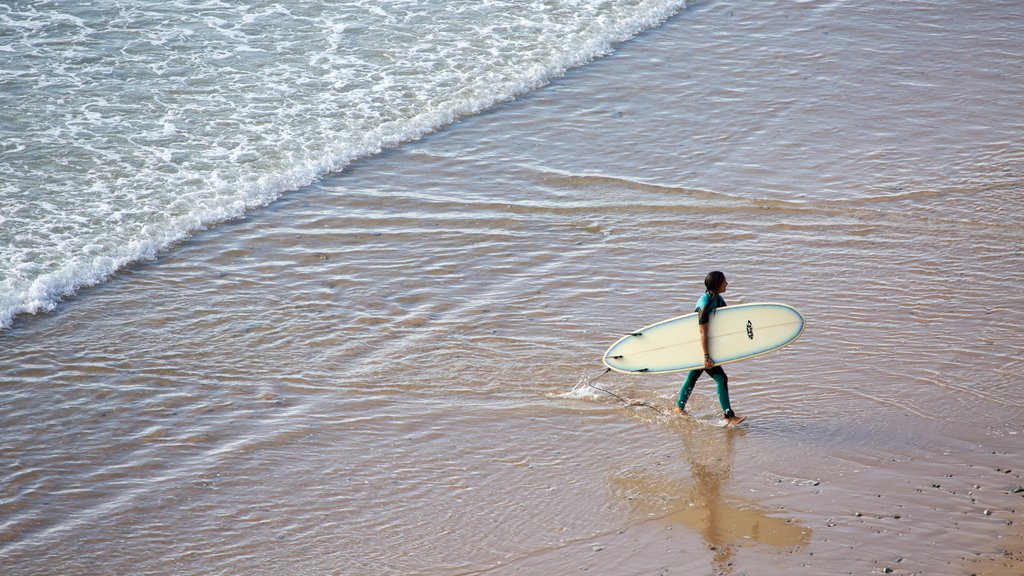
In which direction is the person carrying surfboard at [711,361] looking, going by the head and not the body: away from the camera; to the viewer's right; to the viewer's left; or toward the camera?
to the viewer's right

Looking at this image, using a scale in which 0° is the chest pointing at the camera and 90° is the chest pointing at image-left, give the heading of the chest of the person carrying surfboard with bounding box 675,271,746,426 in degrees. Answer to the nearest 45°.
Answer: approximately 270°
